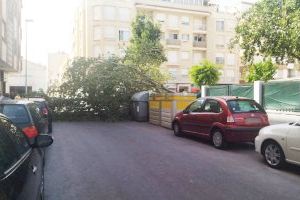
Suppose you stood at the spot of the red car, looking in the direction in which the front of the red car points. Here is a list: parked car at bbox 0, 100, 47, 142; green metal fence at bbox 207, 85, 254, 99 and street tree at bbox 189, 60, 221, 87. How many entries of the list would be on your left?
1

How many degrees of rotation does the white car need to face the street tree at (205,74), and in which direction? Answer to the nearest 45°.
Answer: approximately 45° to its right

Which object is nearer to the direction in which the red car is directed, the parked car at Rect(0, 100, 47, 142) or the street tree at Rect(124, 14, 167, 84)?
the street tree

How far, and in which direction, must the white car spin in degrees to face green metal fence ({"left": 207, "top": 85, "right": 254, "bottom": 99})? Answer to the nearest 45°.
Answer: approximately 45° to its right

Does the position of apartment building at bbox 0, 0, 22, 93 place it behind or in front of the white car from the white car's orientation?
in front

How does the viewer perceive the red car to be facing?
facing away from the viewer and to the left of the viewer

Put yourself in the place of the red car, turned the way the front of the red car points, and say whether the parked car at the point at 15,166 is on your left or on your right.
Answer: on your left

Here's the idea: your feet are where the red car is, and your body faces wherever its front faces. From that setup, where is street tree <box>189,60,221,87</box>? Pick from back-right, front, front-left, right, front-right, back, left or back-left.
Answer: front-right

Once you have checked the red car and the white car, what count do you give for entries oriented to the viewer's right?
0

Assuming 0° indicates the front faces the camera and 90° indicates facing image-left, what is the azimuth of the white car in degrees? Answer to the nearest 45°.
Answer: approximately 135°

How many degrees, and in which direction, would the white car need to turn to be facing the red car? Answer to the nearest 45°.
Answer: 0° — it already faces it
